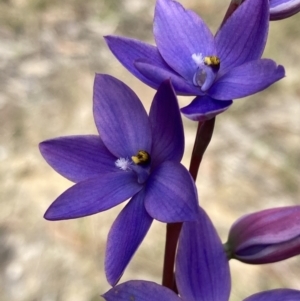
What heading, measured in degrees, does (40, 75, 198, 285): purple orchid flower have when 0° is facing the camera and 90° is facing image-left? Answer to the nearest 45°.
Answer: approximately 45°
